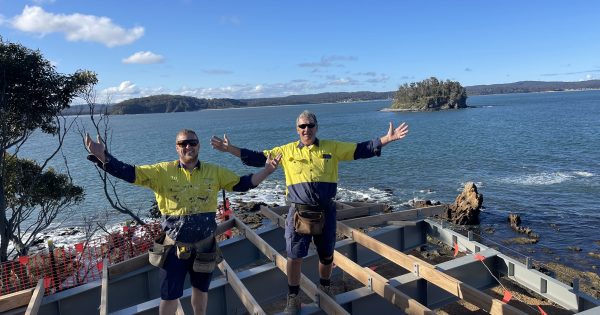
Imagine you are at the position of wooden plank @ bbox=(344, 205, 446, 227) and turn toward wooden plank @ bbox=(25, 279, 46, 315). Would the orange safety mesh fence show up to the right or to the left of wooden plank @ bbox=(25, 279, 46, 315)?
right

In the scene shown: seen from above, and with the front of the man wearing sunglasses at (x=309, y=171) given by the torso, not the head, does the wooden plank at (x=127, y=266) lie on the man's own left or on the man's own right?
on the man's own right

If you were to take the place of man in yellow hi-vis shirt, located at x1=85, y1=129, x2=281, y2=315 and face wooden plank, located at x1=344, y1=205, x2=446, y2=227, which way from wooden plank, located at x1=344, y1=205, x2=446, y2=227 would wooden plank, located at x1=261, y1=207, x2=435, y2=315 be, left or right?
right

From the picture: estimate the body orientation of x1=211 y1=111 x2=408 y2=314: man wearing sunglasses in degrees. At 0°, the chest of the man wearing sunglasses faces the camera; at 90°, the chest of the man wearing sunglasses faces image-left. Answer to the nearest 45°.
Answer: approximately 0°

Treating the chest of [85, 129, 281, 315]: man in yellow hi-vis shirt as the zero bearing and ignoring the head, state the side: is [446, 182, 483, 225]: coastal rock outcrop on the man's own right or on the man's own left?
on the man's own left

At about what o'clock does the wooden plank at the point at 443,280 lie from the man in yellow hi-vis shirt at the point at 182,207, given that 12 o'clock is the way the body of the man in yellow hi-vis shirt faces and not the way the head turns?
The wooden plank is roughly at 9 o'clock from the man in yellow hi-vis shirt.

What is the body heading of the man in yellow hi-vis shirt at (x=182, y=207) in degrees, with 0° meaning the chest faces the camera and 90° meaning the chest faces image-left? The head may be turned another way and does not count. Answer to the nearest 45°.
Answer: approximately 0°

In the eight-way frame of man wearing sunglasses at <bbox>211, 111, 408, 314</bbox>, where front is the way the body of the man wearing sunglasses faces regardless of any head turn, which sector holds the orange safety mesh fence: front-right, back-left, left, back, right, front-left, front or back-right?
back-right
